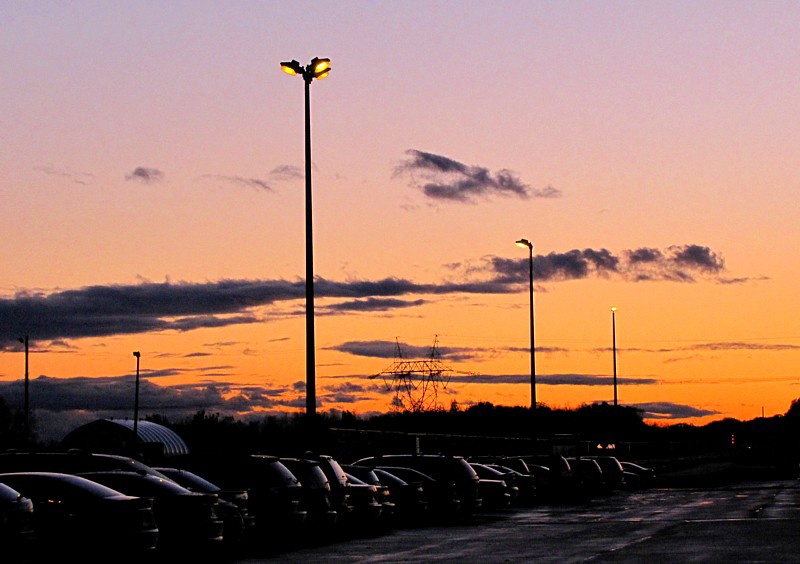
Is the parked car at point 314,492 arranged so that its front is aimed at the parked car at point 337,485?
no

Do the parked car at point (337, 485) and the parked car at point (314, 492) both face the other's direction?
no

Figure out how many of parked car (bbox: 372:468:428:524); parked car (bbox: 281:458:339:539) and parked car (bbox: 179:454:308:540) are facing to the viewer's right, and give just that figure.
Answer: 0

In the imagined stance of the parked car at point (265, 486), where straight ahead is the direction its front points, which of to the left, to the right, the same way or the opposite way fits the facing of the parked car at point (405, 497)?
the same way

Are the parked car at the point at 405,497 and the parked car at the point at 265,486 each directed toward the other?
no

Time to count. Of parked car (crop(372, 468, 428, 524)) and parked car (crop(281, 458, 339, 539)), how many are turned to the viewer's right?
0

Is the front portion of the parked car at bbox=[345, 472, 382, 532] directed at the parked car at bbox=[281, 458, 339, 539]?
no

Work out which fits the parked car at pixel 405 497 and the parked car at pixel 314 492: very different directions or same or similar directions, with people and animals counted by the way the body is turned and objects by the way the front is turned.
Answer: same or similar directions

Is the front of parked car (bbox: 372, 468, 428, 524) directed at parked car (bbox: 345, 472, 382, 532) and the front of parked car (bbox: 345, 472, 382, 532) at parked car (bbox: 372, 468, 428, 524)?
no

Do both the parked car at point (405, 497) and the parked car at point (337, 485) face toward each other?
no

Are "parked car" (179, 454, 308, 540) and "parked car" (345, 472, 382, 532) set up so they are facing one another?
no

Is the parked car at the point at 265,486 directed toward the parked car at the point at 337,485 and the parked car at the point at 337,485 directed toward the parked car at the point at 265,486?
no
